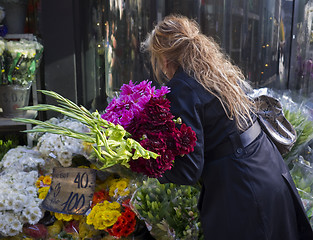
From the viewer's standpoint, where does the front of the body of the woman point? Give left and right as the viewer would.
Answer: facing away from the viewer and to the left of the viewer

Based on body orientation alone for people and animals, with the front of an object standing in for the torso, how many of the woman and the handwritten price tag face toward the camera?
1

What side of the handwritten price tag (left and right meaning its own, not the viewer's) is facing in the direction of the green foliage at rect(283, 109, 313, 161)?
left

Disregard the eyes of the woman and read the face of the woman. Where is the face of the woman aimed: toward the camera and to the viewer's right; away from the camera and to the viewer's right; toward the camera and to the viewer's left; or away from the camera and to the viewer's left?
away from the camera and to the viewer's left

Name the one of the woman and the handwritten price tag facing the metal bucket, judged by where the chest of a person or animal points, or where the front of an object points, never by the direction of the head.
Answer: the woman

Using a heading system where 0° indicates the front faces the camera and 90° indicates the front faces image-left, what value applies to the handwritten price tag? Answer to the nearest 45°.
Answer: approximately 0°
